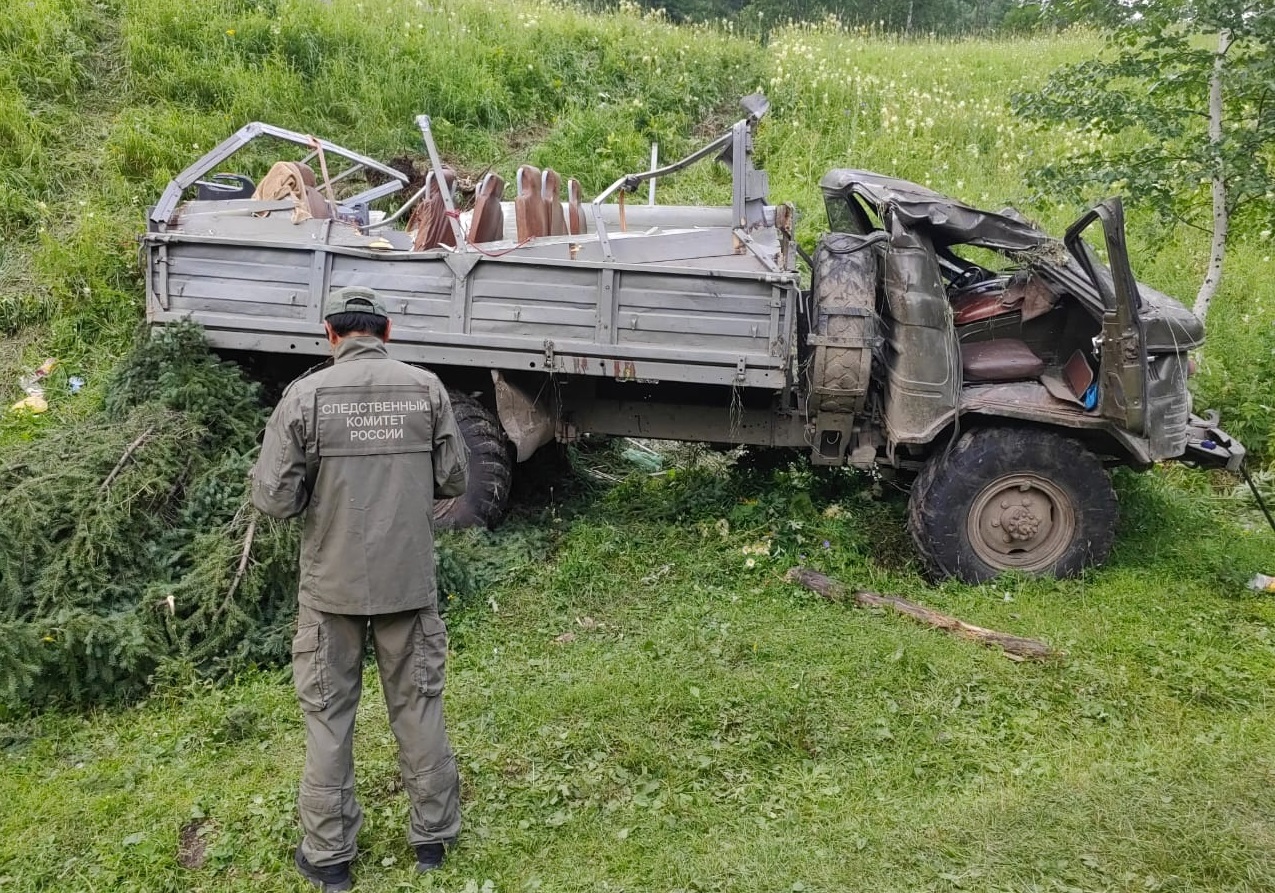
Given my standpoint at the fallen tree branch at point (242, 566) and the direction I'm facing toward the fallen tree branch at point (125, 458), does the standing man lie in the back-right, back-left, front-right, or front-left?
back-left

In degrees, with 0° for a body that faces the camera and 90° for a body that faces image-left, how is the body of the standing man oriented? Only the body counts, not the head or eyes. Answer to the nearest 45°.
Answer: approximately 180°

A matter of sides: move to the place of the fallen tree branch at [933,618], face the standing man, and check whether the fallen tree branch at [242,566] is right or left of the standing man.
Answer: right

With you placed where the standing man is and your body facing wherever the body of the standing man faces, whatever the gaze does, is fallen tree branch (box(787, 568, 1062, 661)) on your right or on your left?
on your right

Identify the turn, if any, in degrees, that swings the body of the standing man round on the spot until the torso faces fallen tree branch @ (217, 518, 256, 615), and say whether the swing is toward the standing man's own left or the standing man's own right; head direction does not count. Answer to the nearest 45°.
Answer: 0° — they already face it

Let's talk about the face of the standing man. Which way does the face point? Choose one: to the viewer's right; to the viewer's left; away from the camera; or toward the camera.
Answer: away from the camera
